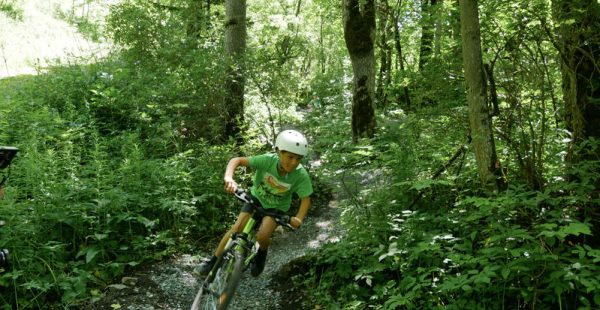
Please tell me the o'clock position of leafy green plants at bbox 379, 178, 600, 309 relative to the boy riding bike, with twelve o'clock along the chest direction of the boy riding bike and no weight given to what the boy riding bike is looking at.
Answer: The leafy green plants is roughly at 10 o'clock from the boy riding bike.

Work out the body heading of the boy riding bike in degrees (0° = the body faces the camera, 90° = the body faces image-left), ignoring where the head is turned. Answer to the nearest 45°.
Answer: approximately 0°

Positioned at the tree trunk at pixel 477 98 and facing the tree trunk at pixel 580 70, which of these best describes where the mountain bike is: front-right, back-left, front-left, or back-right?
back-right

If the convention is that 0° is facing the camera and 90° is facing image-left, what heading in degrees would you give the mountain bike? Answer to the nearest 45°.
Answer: approximately 0°

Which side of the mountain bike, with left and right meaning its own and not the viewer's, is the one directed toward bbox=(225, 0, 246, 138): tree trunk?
back

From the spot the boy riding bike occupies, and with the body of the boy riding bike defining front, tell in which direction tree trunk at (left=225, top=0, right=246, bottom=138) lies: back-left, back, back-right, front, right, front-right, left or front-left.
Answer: back

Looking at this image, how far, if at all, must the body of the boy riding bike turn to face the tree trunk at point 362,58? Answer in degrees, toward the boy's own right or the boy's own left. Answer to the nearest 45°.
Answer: approximately 135° to the boy's own left
